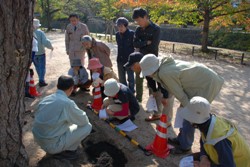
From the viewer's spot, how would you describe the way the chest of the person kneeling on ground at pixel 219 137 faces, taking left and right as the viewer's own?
facing to the left of the viewer

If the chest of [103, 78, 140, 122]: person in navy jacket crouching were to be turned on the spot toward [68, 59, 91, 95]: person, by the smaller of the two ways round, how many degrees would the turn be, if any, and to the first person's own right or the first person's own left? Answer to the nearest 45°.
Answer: approximately 90° to the first person's own right

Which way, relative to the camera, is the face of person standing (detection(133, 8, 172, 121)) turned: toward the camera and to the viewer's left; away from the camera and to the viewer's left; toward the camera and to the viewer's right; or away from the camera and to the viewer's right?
toward the camera and to the viewer's left

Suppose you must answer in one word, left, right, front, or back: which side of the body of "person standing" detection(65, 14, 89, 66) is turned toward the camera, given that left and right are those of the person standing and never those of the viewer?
front

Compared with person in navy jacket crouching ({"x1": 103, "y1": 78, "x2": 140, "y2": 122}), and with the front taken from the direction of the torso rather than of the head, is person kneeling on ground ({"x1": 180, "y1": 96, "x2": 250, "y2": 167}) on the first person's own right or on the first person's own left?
on the first person's own left

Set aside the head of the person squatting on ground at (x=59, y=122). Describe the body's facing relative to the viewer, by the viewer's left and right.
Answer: facing away from the viewer and to the right of the viewer

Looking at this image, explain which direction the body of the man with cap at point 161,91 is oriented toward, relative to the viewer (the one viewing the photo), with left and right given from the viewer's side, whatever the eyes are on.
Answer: facing to the left of the viewer

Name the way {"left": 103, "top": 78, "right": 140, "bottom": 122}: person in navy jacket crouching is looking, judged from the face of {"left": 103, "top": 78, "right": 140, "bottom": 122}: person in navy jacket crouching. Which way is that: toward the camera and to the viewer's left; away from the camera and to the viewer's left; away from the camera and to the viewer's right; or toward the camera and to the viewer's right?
toward the camera and to the viewer's left

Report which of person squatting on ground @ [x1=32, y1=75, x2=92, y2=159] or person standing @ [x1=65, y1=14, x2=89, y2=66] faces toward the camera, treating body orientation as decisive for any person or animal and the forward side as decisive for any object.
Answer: the person standing

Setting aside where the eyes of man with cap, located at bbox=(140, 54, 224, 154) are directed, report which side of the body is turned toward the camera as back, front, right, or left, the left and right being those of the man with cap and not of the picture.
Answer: left

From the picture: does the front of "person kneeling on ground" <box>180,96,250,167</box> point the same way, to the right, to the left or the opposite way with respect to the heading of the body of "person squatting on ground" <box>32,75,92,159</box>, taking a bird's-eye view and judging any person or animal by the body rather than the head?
to the left

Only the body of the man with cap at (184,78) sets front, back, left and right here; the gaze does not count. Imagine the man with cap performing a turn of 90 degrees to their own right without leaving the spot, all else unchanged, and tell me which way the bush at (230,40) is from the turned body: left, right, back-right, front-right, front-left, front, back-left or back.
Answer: front

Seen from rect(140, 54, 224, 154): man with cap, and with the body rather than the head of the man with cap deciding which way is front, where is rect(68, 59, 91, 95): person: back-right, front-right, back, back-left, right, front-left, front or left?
front-right

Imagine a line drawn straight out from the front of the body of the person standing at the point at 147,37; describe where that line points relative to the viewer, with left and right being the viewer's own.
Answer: facing the viewer and to the left of the viewer
